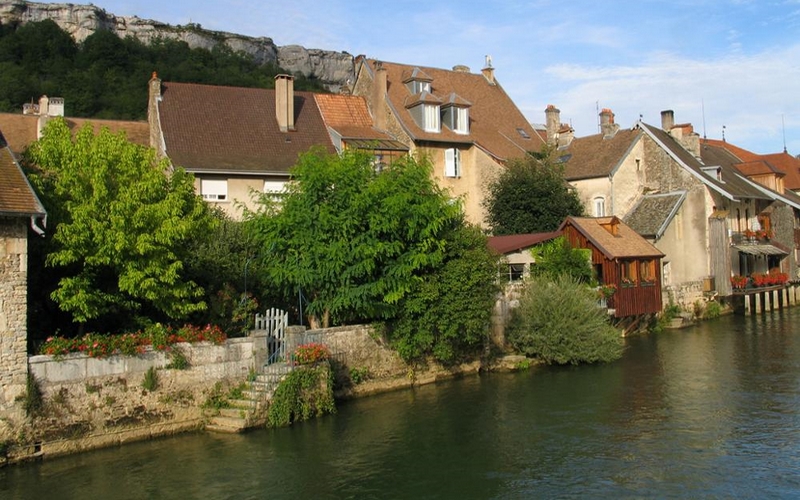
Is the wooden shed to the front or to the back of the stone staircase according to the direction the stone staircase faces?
to the back

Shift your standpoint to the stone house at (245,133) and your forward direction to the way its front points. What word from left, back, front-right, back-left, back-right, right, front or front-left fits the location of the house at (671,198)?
left

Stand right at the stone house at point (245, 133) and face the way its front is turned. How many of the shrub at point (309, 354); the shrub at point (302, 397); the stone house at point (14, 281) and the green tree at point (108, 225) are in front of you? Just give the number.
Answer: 4

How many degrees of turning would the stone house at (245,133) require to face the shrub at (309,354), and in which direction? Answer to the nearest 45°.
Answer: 0° — it already faces it

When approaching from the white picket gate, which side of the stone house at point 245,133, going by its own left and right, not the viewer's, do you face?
front

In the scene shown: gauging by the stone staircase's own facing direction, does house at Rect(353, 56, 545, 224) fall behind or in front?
behind

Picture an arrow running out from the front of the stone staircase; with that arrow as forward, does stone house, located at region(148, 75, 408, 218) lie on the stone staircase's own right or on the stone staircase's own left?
on the stone staircase's own right

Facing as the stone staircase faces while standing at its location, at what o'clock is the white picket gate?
The white picket gate is roughly at 5 o'clock from the stone staircase.

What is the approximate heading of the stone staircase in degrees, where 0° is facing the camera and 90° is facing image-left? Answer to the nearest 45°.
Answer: approximately 45°

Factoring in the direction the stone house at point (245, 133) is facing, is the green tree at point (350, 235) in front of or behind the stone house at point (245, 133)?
in front

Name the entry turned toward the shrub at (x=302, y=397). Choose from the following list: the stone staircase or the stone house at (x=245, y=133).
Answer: the stone house

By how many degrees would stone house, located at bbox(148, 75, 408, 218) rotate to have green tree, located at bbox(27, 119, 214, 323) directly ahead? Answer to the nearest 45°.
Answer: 0° — it already faces it

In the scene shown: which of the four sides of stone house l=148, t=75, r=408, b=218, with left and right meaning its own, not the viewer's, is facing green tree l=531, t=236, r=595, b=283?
left

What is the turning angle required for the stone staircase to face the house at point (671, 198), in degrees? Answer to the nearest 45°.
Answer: approximately 180°

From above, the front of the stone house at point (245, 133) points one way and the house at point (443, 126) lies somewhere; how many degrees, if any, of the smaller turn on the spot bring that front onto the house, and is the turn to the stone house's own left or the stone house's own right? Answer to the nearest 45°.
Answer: approximately 90° to the stone house's own left

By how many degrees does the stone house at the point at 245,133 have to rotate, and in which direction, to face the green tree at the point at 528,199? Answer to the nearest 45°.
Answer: approximately 90° to its left

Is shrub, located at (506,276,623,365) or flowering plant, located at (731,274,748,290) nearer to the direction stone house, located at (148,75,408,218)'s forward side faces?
the shrub

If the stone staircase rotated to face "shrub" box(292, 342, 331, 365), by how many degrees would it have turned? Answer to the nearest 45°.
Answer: approximately 135° to its left

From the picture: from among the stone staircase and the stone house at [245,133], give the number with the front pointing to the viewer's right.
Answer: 0
